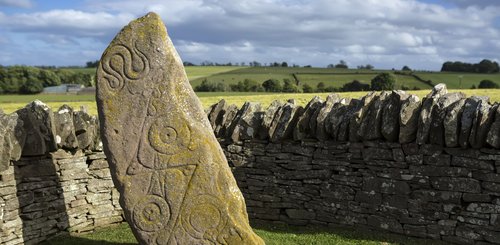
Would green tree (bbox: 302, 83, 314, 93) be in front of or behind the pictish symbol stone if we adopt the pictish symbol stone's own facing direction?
behind

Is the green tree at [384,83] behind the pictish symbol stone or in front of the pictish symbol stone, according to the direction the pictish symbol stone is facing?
behind

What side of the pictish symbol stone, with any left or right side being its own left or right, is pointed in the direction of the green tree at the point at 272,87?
back

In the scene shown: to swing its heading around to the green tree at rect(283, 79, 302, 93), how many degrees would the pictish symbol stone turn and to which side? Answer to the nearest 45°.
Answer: approximately 180°

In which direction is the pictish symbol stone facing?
toward the camera

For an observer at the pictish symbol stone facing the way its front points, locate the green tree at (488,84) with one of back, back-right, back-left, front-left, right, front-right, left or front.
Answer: back-left
